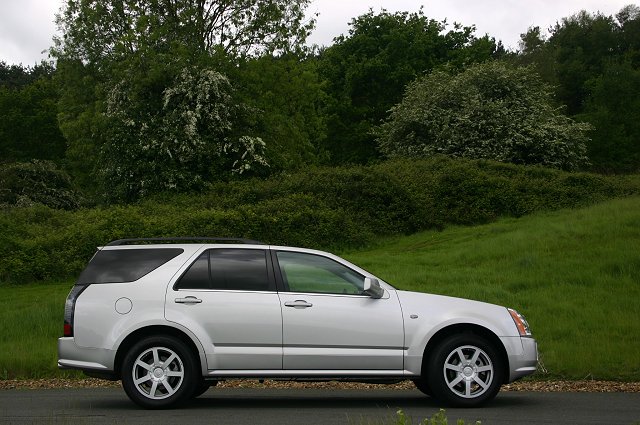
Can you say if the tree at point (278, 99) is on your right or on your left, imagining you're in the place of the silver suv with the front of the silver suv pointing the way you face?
on your left

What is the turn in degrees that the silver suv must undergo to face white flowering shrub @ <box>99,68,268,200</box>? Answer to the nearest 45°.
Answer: approximately 90° to its left

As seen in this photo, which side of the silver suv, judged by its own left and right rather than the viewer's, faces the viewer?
right

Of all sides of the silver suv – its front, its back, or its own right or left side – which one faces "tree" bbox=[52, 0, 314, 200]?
left

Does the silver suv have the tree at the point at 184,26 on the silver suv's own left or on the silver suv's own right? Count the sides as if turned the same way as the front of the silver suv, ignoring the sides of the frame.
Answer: on the silver suv's own left
